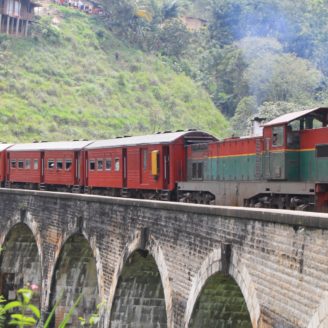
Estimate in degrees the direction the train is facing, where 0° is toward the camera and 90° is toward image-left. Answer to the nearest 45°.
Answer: approximately 315°
